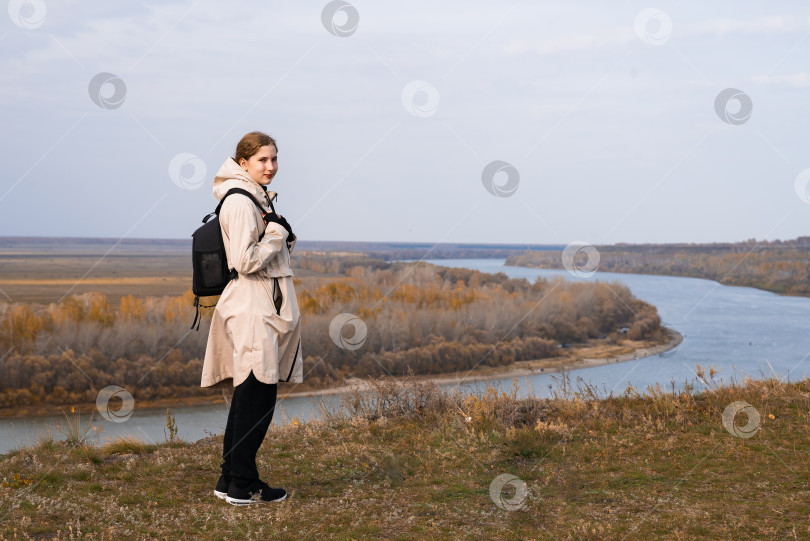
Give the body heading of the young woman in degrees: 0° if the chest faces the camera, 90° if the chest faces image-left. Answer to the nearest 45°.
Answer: approximately 270°
